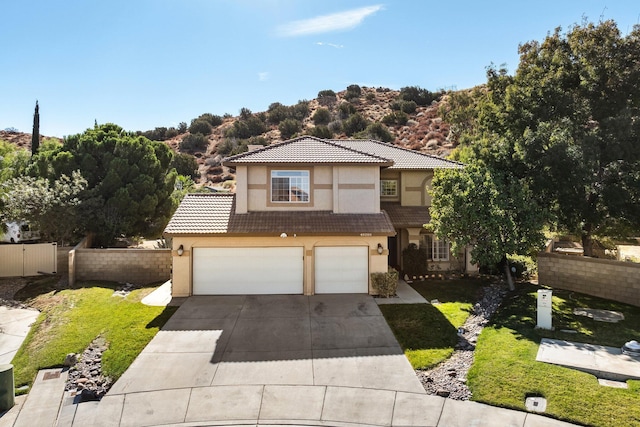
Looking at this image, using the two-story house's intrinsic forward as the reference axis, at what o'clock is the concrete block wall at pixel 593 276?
The concrete block wall is roughly at 9 o'clock from the two-story house.

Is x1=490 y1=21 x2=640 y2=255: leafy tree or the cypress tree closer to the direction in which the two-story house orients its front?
the leafy tree

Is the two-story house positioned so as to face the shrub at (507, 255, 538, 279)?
no

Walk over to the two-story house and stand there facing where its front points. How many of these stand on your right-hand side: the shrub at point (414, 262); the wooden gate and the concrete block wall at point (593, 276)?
1

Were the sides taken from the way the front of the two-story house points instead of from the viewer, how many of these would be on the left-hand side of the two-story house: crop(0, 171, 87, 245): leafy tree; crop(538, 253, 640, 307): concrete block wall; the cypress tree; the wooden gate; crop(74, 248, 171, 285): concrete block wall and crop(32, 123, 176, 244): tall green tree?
1

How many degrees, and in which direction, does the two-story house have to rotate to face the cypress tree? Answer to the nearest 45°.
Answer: approximately 135° to its right

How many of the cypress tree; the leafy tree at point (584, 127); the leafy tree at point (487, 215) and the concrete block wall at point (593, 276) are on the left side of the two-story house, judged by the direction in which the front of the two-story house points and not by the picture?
3

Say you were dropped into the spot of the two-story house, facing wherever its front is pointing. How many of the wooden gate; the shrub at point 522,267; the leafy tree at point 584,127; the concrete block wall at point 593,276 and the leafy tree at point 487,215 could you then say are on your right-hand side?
1

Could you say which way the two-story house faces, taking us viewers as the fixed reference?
facing the viewer

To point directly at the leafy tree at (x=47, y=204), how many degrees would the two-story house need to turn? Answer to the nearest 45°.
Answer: approximately 90° to its right

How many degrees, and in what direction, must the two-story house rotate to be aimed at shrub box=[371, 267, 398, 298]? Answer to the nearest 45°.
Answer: approximately 90° to its left

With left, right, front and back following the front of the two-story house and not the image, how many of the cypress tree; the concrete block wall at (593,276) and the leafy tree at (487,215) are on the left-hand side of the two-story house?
2

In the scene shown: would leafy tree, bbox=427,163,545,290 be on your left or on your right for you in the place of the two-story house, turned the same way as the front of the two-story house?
on your left

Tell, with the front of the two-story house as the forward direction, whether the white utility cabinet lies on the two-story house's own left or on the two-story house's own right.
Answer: on the two-story house's own left

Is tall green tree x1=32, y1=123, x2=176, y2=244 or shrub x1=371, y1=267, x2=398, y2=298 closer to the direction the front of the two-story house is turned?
the shrub

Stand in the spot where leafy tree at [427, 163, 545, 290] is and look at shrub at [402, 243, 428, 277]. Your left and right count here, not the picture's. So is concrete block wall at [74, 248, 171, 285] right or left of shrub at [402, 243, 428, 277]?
left

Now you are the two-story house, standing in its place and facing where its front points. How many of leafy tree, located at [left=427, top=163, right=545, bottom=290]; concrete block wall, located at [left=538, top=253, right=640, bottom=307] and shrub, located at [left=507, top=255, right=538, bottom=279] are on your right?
0

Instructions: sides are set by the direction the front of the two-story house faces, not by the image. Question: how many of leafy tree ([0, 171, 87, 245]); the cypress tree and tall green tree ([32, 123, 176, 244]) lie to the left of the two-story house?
0
